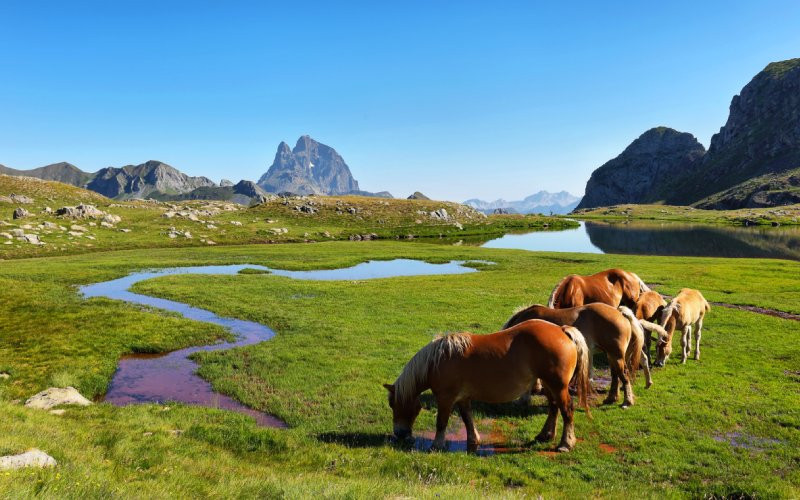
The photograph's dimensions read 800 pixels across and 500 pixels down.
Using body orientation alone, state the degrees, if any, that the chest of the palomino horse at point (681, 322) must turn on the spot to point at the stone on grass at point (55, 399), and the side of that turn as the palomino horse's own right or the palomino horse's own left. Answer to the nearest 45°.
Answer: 0° — it already faces it

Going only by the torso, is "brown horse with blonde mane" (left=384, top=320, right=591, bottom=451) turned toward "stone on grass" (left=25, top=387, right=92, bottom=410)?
yes

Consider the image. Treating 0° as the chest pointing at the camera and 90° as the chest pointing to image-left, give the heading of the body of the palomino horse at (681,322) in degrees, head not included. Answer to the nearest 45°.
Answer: approximately 45°

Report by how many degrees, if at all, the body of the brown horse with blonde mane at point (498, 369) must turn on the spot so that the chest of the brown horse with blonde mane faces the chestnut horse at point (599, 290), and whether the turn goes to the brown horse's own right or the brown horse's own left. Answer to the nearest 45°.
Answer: approximately 135° to the brown horse's own right

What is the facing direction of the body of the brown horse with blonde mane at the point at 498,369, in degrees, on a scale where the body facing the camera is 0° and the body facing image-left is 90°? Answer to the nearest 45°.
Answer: approximately 90°

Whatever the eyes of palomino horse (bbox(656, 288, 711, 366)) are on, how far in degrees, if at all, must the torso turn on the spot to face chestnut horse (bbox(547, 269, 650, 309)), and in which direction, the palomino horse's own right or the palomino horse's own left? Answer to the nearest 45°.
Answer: approximately 45° to the palomino horse's own right

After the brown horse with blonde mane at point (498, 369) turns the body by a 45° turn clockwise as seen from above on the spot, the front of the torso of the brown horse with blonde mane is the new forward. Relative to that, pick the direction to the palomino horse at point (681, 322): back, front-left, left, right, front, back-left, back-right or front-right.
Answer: right

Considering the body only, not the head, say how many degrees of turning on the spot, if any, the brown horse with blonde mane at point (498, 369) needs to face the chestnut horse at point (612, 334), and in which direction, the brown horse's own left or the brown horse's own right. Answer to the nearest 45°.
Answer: approximately 135° to the brown horse's own right

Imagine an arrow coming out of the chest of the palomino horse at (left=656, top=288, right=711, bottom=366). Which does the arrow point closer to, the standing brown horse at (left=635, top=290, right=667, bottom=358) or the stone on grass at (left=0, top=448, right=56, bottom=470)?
the stone on grass
